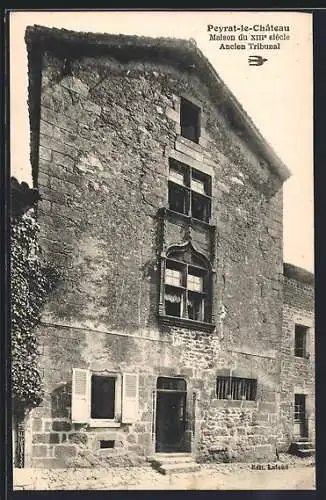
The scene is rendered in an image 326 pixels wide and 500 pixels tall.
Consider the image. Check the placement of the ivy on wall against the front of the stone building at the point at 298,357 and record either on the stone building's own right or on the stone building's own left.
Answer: on the stone building's own right

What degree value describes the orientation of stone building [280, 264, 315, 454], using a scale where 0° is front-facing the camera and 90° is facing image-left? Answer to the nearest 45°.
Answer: approximately 315°

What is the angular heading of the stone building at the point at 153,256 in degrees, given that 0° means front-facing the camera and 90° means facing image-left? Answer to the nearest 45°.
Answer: approximately 315°
